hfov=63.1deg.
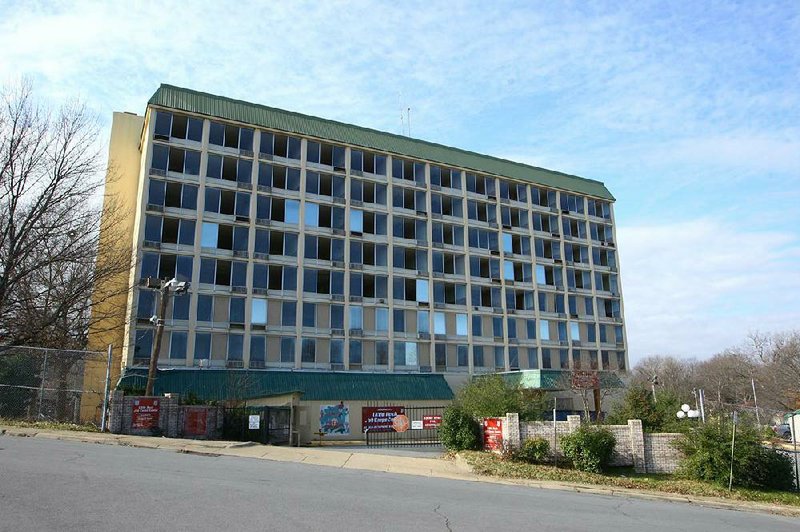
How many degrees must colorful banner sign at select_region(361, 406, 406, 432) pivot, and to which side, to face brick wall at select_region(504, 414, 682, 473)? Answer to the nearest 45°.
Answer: approximately 45° to its left

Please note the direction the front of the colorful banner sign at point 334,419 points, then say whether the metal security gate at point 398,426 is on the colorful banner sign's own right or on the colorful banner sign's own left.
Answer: on the colorful banner sign's own left

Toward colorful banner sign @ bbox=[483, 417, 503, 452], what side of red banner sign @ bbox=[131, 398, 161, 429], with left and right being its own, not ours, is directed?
left

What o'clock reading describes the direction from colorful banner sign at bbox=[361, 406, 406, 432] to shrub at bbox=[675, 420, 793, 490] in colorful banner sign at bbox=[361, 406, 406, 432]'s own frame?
The shrub is roughly at 11 o'clock from the colorful banner sign.

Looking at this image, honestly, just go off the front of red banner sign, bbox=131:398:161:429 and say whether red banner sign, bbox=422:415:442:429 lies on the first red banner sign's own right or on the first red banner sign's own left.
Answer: on the first red banner sign's own left

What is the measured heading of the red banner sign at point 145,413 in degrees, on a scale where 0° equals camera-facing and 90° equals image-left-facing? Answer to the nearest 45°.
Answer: approximately 0°

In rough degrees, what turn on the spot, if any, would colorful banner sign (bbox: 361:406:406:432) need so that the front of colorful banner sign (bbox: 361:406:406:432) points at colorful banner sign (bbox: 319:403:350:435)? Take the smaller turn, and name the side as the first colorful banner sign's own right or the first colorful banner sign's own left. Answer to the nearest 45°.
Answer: approximately 90° to the first colorful banner sign's own right

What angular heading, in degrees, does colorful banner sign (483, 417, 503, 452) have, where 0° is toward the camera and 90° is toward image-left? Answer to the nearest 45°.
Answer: approximately 0°

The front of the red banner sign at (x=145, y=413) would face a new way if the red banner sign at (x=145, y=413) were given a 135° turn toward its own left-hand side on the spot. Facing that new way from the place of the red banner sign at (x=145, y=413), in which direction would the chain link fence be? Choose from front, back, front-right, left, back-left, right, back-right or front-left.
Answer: back-left

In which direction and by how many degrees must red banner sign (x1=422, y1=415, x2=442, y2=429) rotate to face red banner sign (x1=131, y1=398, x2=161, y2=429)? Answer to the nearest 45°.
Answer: approximately 45° to its right
